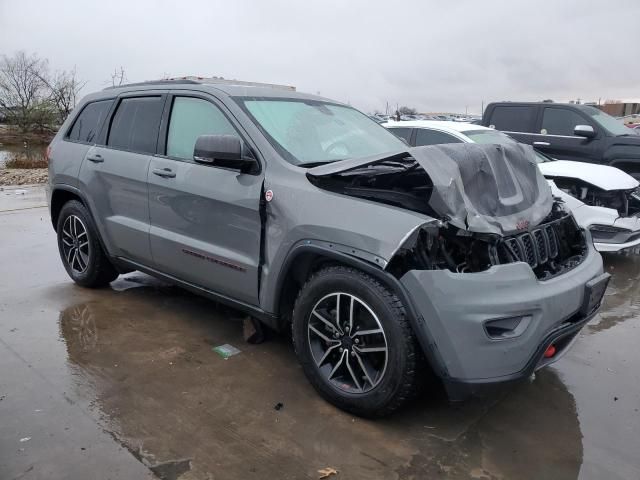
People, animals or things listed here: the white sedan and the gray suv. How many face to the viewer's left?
0

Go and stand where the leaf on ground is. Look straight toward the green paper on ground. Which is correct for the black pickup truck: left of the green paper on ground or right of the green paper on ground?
right

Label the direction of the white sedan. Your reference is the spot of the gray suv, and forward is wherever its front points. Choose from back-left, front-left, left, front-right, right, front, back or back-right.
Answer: left

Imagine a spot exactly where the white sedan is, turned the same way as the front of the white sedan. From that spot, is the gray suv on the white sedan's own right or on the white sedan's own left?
on the white sedan's own right

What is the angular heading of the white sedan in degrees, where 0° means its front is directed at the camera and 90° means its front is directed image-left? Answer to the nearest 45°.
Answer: approximately 315°

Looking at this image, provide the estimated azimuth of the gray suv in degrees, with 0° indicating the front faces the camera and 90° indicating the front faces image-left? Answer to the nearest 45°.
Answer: approximately 315°
